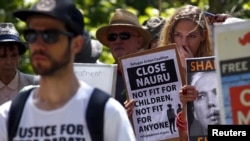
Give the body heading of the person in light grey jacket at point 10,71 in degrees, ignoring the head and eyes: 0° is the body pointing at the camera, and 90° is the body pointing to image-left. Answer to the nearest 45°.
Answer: approximately 0°

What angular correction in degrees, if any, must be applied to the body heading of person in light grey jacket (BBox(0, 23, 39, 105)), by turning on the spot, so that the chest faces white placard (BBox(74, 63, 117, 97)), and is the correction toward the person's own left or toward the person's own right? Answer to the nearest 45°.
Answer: approximately 45° to the person's own left

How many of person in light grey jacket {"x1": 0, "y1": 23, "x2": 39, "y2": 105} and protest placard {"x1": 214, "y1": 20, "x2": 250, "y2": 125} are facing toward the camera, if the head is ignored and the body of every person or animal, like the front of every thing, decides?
2

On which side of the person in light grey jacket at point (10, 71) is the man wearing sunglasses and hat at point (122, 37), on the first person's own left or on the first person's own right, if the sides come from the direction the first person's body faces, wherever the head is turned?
on the first person's own left

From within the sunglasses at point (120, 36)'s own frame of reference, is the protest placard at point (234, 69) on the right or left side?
on its left

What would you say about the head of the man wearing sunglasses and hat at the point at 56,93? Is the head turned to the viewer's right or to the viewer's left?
to the viewer's left

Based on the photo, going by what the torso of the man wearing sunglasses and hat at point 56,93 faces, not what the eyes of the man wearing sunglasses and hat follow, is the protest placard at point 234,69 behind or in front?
behind

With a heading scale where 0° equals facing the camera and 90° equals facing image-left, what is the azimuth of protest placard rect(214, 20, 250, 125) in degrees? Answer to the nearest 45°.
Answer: approximately 0°
